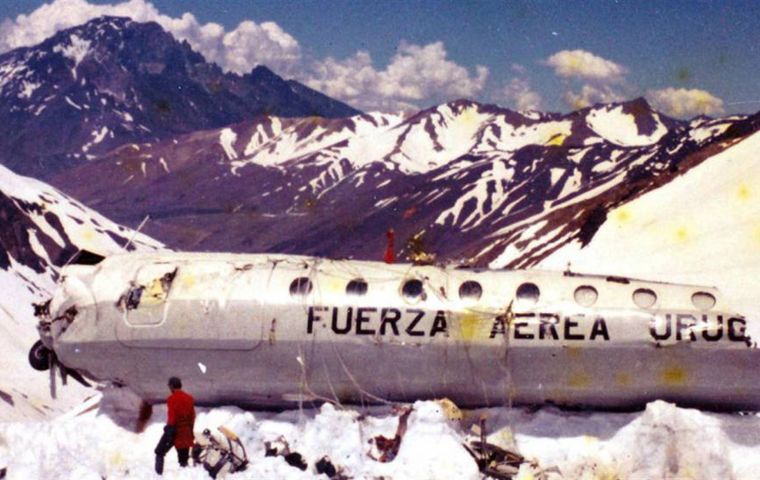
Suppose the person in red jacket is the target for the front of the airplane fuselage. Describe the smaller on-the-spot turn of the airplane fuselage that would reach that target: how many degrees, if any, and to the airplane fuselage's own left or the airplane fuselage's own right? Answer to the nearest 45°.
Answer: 0° — it already faces them

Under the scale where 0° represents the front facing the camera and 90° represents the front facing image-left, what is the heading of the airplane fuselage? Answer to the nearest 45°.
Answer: approximately 90°
